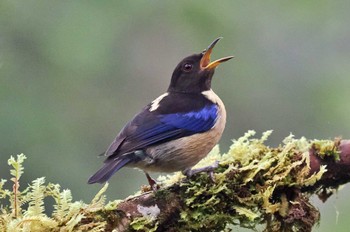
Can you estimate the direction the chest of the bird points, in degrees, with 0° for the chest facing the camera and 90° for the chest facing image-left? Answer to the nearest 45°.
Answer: approximately 270°
